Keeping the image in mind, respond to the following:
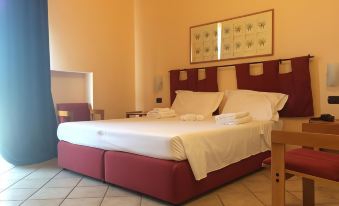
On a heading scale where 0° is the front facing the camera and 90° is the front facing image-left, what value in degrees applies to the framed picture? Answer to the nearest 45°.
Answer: approximately 45°

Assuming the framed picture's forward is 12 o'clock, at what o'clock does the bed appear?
The bed is roughly at 11 o'clock from the framed picture.

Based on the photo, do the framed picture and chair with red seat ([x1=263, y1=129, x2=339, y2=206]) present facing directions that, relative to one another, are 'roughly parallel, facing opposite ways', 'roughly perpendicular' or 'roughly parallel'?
roughly perpendicular

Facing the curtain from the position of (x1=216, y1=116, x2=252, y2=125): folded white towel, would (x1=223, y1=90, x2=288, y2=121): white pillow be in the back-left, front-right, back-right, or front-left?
back-right

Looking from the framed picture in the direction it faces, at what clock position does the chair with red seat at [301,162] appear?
The chair with red seat is roughly at 10 o'clock from the framed picture.

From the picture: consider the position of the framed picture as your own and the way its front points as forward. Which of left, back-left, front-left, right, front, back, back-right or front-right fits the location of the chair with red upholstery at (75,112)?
front-right
